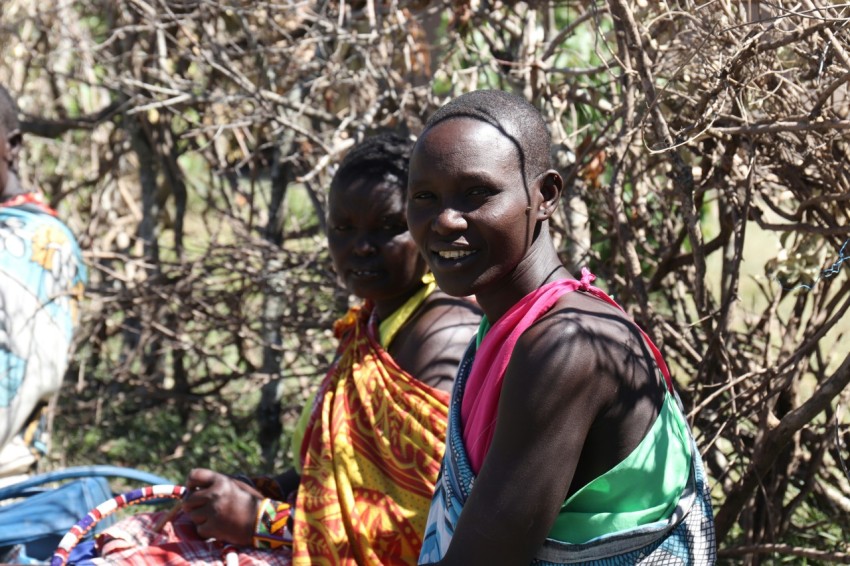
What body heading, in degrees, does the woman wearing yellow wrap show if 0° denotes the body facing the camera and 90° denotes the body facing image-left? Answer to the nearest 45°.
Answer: approximately 45°
